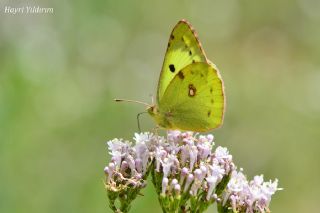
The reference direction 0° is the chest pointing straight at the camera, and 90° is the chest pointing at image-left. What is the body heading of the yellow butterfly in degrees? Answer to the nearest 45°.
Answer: approximately 90°
